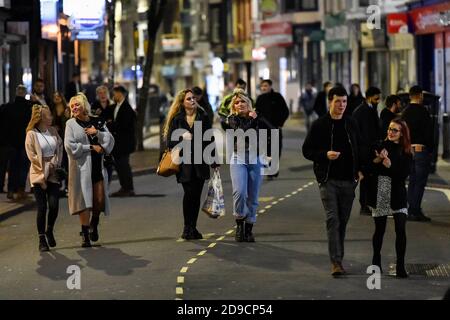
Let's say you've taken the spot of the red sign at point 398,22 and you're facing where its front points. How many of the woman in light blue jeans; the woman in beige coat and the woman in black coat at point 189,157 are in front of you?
3

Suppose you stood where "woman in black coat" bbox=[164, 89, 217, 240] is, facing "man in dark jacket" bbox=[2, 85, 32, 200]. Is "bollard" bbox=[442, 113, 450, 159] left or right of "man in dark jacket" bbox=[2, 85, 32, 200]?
right

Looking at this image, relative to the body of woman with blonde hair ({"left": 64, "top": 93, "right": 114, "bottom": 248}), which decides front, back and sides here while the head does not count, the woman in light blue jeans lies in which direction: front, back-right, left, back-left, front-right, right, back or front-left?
left

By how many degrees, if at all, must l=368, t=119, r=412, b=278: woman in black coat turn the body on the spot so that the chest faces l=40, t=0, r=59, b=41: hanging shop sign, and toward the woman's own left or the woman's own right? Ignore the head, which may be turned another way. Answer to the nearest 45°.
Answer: approximately 135° to the woman's own right

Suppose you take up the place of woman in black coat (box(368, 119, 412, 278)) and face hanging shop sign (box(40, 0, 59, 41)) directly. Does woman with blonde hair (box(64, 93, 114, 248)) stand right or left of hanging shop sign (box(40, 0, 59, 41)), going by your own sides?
left

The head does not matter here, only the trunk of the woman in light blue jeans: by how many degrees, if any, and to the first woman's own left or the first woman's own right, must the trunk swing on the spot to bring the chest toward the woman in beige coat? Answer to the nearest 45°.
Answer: approximately 90° to the first woman's own right

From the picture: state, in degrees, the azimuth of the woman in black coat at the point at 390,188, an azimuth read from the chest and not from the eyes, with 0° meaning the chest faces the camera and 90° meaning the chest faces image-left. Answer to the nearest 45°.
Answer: approximately 45°

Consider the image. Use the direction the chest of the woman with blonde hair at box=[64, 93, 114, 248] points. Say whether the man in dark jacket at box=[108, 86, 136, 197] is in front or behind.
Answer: behind
